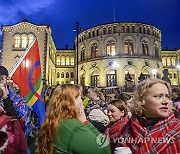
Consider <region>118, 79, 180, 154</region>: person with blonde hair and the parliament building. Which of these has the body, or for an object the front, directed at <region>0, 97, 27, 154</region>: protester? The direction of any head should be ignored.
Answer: the parliament building

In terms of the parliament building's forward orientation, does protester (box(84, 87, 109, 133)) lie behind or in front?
in front

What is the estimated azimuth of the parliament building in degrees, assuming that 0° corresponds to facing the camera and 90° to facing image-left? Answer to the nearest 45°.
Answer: approximately 0°

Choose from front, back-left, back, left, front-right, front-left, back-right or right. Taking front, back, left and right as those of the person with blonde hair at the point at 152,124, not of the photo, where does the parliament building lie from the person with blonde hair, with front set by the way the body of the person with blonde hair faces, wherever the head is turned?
back-left

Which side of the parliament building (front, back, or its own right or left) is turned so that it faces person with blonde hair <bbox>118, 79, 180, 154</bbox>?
front

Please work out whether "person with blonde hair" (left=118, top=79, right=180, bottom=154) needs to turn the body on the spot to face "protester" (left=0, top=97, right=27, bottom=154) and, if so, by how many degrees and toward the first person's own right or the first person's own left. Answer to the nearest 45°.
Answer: approximately 135° to the first person's own right

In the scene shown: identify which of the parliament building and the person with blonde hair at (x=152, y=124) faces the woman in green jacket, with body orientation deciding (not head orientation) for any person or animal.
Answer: the parliament building

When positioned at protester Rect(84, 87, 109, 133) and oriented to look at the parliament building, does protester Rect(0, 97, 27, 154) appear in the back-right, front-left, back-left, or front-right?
back-left

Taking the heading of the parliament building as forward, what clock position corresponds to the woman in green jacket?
The woman in green jacket is roughly at 12 o'clock from the parliament building.

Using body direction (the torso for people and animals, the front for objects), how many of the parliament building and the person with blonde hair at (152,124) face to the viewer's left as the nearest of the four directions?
0

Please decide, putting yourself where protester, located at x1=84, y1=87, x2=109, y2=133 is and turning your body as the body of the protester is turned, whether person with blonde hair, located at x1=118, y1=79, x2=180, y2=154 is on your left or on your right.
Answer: on your left
